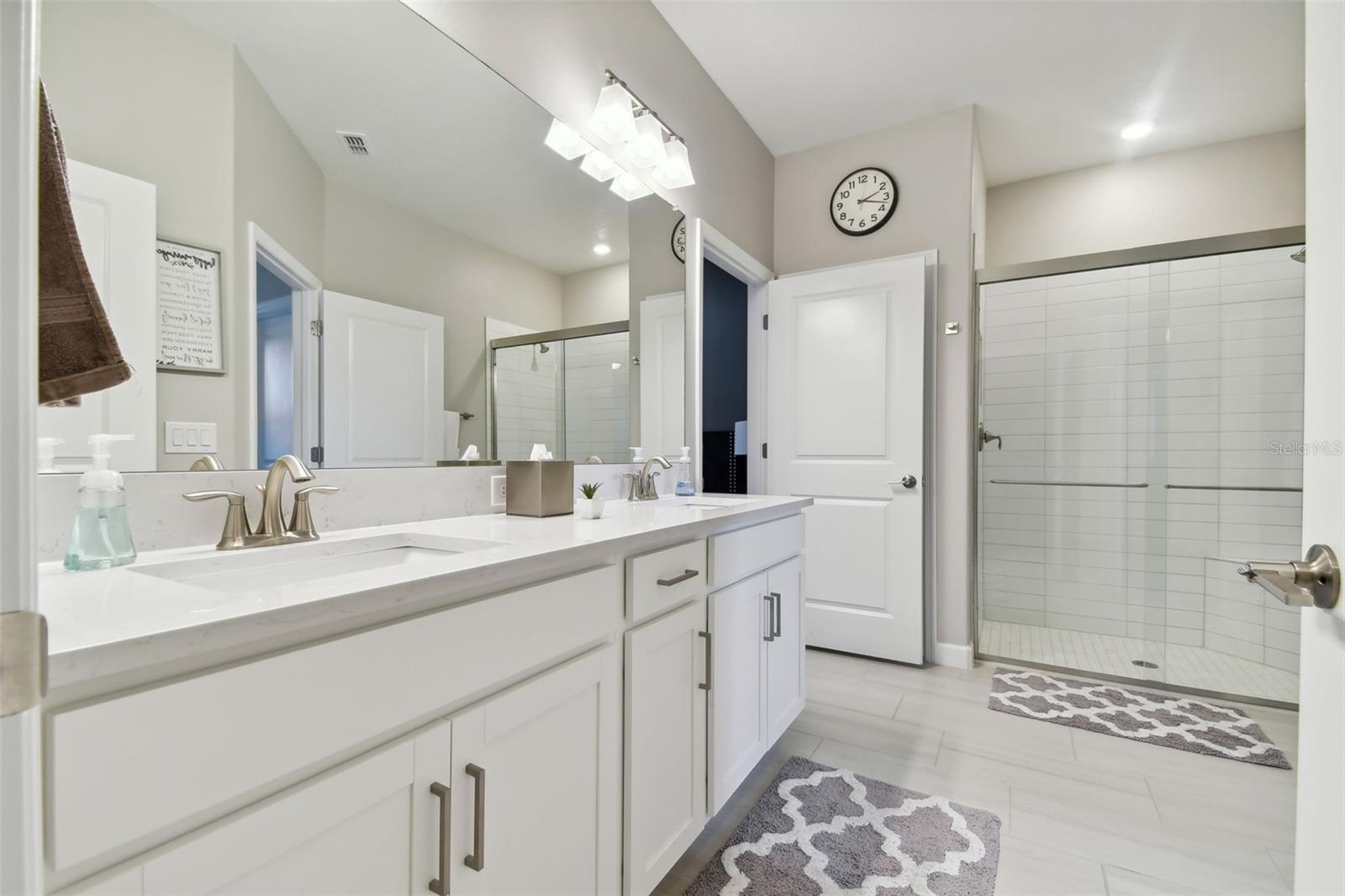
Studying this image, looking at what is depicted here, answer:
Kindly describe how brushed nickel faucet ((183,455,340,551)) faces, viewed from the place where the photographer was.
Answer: facing the viewer and to the right of the viewer

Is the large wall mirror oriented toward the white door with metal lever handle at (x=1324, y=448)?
yes

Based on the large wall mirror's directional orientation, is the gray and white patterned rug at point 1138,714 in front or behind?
in front

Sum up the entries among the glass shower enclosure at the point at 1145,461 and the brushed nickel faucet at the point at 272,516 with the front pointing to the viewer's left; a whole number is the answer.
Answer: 0

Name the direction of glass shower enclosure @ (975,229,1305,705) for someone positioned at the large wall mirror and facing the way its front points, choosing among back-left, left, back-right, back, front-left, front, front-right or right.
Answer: front-left

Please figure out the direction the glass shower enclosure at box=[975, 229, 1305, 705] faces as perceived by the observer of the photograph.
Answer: facing the viewer

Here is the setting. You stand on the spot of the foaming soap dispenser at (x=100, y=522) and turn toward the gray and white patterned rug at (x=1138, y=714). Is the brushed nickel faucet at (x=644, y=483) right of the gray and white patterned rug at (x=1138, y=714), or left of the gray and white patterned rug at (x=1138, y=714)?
left

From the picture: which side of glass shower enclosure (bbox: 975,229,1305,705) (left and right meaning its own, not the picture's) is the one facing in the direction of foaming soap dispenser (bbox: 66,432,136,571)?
front

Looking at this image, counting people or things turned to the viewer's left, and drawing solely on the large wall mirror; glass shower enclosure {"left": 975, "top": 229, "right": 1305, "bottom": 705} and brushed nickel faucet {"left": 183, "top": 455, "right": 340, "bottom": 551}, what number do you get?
0

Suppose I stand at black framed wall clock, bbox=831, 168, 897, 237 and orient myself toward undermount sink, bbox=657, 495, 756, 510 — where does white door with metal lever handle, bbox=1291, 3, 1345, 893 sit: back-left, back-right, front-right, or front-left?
front-left

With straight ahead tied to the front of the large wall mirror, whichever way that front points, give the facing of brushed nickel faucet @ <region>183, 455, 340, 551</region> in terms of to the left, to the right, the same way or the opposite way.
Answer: the same way
